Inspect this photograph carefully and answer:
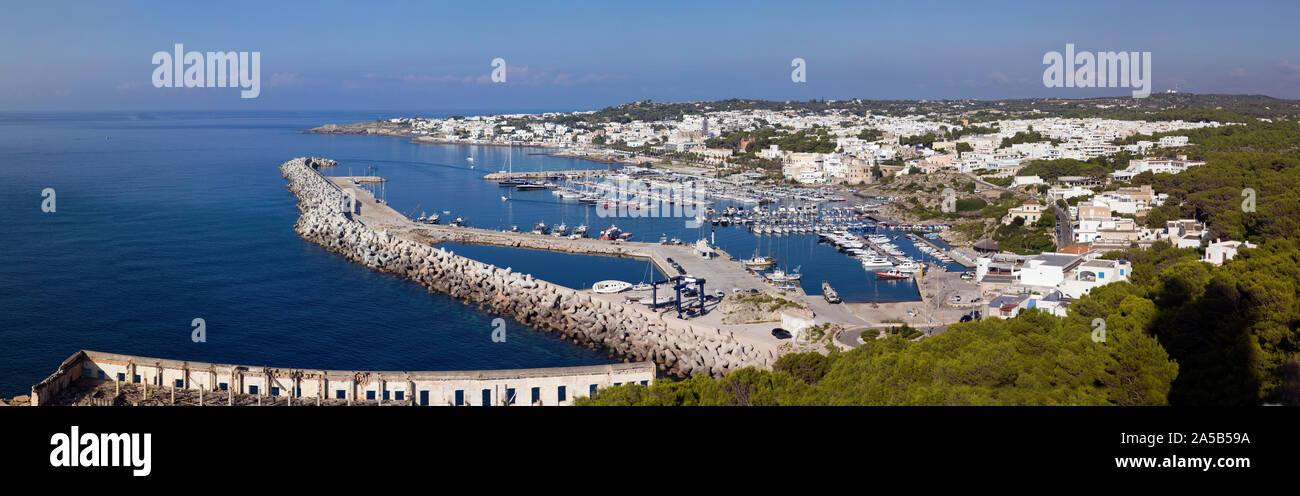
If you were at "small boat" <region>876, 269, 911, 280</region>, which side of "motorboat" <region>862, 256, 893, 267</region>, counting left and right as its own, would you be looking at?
left

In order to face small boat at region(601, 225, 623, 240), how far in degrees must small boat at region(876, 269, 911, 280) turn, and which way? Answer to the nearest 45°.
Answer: approximately 45° to its right

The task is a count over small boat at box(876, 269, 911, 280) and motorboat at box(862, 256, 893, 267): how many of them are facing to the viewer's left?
2

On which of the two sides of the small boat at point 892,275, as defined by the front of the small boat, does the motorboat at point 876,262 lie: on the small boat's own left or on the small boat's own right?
on the small boat's own right

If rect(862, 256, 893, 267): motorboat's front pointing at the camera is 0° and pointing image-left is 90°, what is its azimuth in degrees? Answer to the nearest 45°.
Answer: approximately 90°

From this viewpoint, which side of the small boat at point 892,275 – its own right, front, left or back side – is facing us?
left

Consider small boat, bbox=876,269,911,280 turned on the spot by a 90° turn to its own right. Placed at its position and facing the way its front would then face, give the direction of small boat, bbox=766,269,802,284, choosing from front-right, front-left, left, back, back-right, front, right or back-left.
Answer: back-left

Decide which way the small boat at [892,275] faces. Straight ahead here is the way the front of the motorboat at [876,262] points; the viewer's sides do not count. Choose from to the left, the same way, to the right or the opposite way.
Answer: the same way
